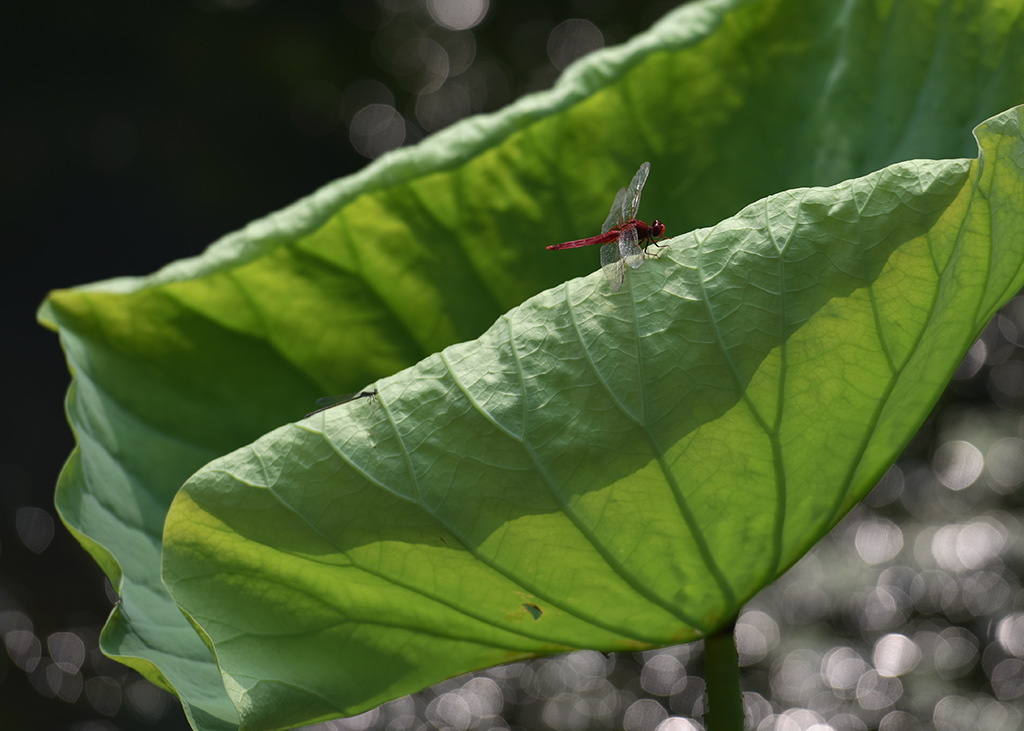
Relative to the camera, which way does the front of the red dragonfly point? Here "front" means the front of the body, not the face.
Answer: to the viewer's right
